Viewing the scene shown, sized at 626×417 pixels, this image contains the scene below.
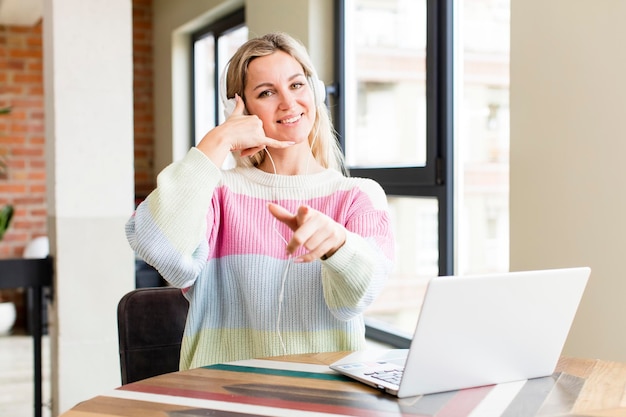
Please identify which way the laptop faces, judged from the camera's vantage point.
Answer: facing away from the viewer and to the left of the viewer

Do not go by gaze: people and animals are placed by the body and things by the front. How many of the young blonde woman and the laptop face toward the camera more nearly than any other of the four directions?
1

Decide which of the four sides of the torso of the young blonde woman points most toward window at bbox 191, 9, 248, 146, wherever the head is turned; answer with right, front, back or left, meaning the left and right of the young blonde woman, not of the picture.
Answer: back

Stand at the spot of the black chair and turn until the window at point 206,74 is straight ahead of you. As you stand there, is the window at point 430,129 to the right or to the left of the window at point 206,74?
right

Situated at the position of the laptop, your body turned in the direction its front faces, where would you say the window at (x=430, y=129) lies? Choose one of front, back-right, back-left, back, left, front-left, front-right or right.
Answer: front-right

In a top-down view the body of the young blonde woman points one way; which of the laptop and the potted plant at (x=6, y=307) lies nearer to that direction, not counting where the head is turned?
the laptop

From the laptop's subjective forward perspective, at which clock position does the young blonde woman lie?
The young blonde woman is roughly at 12 o'clock from the laptop.

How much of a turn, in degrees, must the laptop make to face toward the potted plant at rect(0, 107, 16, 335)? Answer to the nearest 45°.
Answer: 0° — it already faces it

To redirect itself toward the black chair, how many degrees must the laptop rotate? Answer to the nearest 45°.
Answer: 0° — it already faces it

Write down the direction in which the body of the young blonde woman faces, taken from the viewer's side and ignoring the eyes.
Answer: toward the camera
